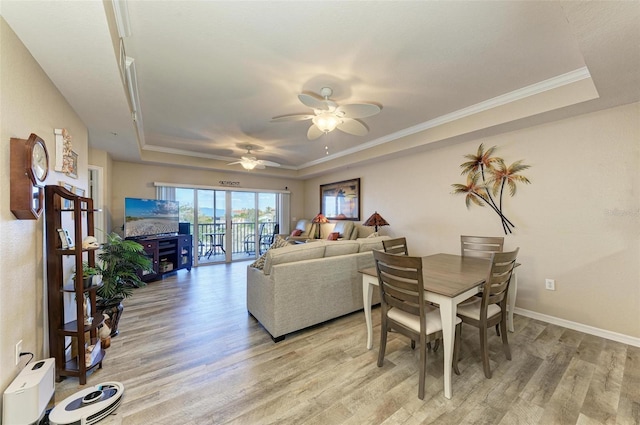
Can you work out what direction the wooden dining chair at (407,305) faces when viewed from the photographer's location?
facing away from the viewer and to the right of the viewer

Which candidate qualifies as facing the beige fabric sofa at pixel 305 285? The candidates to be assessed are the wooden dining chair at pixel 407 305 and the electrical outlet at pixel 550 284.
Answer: the electrical outlet

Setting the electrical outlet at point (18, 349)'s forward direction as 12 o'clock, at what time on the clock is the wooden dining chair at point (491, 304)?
The wooden dining chair is roughly at 12 o'clock from the electrical outlet.

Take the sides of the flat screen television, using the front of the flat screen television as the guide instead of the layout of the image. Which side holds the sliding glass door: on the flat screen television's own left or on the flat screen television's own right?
on the flat screen television's own left

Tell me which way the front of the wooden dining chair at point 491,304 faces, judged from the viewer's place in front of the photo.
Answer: facing away from the viewer and to the left of the viewer
